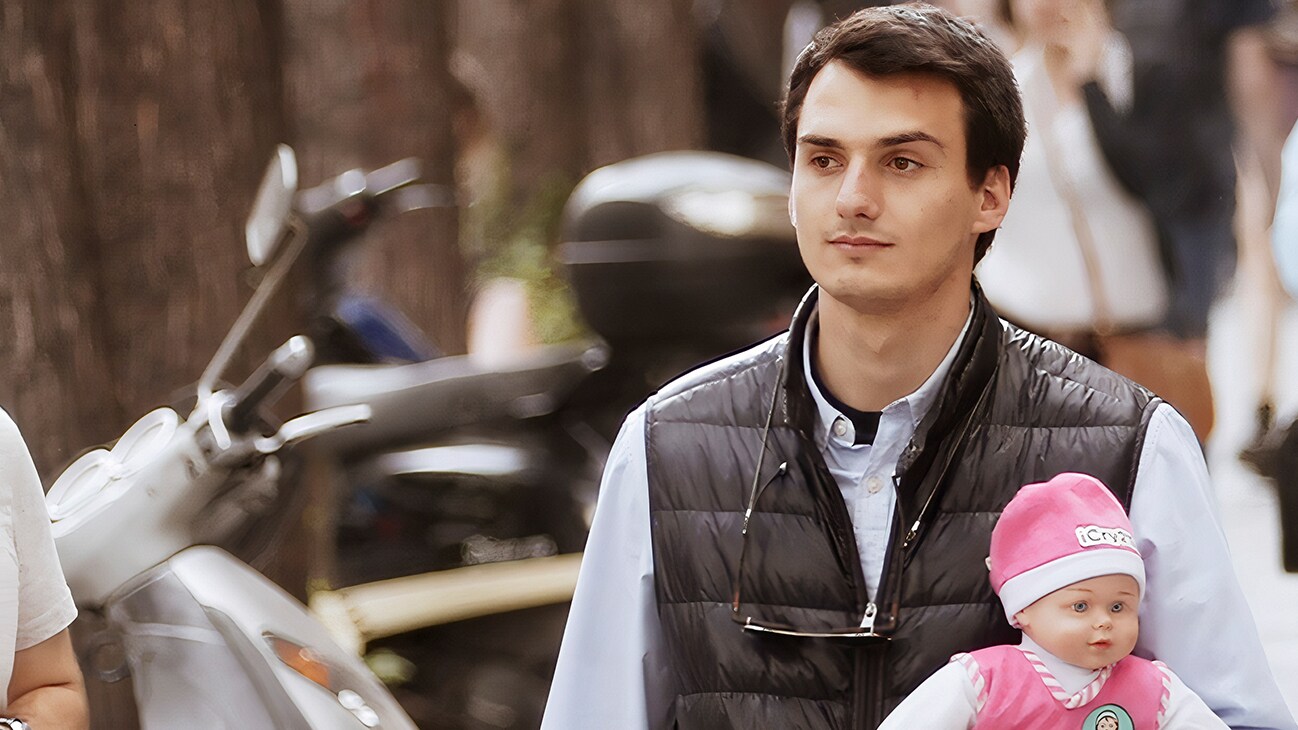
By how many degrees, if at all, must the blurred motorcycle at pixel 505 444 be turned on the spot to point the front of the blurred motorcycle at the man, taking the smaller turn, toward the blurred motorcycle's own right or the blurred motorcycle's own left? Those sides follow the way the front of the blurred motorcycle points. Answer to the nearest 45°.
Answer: approximately 90° to the blurred motorcycle's own left

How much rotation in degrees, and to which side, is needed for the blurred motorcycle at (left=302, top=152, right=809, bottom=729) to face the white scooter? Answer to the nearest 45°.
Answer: approximately 45° to its left

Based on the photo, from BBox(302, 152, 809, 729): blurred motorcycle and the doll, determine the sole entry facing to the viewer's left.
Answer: the blurred motorcycle

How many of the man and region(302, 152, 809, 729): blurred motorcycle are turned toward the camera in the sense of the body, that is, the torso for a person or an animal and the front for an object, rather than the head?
1

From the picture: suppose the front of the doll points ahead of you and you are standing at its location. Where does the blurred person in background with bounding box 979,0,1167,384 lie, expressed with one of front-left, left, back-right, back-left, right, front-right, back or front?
back-left

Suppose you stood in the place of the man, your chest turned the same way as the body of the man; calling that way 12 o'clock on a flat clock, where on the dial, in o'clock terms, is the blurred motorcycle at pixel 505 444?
The blurred motorcycle is roughly at 5 o'clock from the man.

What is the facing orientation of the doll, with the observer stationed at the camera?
facing the viewer and to the right of the viewer

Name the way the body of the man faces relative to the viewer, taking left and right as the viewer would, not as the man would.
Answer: facing the viewer

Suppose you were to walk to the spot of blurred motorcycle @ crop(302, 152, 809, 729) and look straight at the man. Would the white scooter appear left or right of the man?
right

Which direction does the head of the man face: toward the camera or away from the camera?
toward the camera

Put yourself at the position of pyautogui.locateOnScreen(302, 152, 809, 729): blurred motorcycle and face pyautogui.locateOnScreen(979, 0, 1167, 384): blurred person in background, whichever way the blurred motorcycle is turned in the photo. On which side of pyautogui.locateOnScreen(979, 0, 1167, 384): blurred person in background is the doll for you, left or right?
right

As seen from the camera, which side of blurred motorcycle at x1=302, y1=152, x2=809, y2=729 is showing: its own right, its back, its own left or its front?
left

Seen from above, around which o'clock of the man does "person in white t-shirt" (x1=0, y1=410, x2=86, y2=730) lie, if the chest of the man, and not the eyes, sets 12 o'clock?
The person in white t-shirt is roughly at 3 o'clock from the man.

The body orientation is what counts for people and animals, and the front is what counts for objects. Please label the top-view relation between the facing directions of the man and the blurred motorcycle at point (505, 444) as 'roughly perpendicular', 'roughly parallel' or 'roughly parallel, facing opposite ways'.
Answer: roughly perpendicular

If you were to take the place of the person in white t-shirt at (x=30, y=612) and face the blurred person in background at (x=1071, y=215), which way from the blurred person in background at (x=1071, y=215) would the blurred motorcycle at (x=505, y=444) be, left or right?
left

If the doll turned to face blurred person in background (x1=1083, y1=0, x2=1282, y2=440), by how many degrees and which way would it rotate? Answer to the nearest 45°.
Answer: approximately 135° to its left

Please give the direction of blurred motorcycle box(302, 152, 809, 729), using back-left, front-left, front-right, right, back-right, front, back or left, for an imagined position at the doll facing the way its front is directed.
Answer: back

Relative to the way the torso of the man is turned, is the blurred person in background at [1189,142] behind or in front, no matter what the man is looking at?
behind
